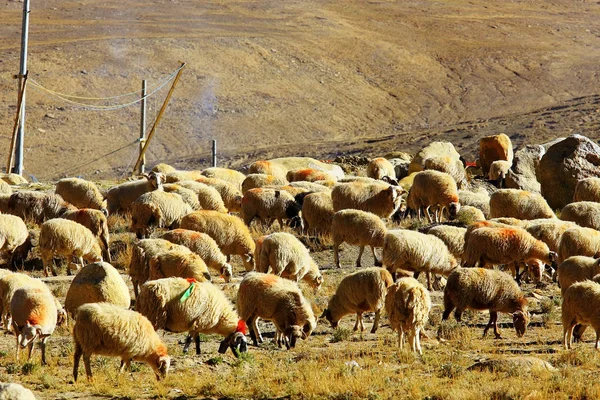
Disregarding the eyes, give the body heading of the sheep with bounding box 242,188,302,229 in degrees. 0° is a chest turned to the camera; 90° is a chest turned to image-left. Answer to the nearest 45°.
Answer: approximately 270°

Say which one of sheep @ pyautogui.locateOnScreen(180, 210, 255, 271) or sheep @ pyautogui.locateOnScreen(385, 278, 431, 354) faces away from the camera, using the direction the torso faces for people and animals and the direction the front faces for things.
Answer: sheep @ pyautogui.locateOnScreen(385, 278, 431, 354)

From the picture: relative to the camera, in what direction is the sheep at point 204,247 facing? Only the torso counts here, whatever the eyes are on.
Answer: to the viewer's right

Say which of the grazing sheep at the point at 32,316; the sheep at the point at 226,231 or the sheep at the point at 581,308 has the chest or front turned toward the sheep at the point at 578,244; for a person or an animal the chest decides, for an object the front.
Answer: the sheep at the point at 226,231

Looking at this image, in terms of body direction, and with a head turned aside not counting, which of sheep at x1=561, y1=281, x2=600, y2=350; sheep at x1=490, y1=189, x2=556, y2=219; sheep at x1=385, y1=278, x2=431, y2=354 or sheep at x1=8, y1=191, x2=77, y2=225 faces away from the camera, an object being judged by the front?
sheep at x1=385, y1=278, x2=431, y2=354

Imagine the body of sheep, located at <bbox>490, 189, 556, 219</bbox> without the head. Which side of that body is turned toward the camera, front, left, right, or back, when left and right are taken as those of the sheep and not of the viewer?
right

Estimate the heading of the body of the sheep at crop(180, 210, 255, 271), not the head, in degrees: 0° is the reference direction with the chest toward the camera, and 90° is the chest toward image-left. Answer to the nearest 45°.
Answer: approximately 270°

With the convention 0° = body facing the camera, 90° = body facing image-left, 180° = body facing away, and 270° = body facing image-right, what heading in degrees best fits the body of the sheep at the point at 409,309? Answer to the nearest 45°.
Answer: approximately 180°

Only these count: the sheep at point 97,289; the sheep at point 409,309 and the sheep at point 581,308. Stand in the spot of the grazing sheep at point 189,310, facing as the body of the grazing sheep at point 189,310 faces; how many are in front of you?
2

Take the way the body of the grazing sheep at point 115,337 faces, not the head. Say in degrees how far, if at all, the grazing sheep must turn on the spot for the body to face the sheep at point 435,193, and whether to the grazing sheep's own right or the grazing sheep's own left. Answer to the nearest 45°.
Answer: approximately 45° to the grazing sheep's own left
